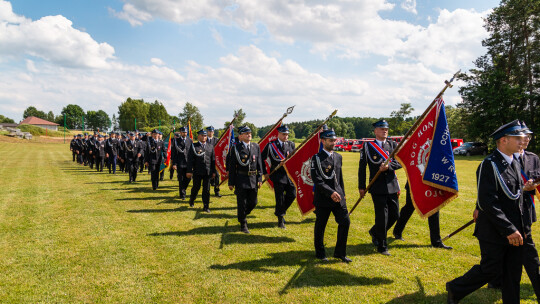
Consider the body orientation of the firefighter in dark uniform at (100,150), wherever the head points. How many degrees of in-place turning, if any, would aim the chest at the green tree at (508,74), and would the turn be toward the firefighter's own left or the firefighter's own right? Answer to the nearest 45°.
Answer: approximately 90° to the firefighter's own left

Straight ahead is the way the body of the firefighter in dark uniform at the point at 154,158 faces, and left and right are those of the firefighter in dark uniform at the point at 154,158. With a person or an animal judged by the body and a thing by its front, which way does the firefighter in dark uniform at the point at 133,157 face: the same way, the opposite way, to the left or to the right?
the same way

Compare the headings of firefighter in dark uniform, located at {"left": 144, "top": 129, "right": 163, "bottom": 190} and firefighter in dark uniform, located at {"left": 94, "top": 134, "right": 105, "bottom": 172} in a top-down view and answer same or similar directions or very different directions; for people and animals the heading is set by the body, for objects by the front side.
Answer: same or similar directions

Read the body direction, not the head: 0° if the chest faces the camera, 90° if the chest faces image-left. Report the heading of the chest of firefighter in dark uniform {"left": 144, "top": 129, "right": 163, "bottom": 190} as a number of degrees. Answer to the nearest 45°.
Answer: approximately 0°

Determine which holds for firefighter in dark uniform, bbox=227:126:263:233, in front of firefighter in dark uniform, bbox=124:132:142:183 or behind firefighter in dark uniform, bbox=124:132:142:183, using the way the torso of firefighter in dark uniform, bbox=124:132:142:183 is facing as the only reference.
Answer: in front

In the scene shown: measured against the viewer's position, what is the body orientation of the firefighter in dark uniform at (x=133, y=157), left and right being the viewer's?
facing the viewer

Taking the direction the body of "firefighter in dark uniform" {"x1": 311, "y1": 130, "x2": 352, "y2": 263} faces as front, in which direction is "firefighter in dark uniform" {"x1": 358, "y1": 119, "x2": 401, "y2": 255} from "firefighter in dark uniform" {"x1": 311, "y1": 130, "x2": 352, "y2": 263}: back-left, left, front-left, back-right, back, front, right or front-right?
left

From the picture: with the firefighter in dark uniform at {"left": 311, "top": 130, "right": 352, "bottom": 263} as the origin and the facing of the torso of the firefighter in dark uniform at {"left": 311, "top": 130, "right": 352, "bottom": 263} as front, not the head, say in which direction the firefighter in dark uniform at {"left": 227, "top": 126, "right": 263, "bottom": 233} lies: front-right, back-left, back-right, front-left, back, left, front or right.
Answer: back

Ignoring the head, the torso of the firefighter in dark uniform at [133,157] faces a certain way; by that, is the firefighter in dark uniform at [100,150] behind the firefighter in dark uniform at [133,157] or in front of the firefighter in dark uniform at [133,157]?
behind

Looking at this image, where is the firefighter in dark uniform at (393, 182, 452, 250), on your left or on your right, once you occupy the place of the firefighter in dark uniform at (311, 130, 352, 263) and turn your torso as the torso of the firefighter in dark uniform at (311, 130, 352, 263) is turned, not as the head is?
on your left

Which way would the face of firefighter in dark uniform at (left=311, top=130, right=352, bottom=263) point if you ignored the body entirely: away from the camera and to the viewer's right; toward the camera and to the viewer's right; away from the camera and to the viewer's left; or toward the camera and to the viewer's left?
toward the camera and to the viewer's right

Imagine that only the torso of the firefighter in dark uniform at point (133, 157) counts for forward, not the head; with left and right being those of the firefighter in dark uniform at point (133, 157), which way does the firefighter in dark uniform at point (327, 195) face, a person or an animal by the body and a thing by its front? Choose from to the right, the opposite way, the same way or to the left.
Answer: the same way

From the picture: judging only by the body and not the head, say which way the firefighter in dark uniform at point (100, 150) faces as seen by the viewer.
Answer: toward the camera

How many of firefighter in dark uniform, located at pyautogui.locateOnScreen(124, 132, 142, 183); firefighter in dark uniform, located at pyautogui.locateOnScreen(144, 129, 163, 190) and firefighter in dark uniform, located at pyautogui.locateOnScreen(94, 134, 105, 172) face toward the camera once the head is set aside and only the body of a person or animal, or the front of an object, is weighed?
3

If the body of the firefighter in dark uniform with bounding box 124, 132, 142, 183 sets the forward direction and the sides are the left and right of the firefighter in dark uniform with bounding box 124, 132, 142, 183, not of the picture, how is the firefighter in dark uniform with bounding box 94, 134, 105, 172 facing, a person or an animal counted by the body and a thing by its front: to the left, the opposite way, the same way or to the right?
the same way

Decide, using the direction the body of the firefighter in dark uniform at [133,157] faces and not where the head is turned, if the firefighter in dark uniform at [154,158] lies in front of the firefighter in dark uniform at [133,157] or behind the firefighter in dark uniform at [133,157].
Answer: in front
